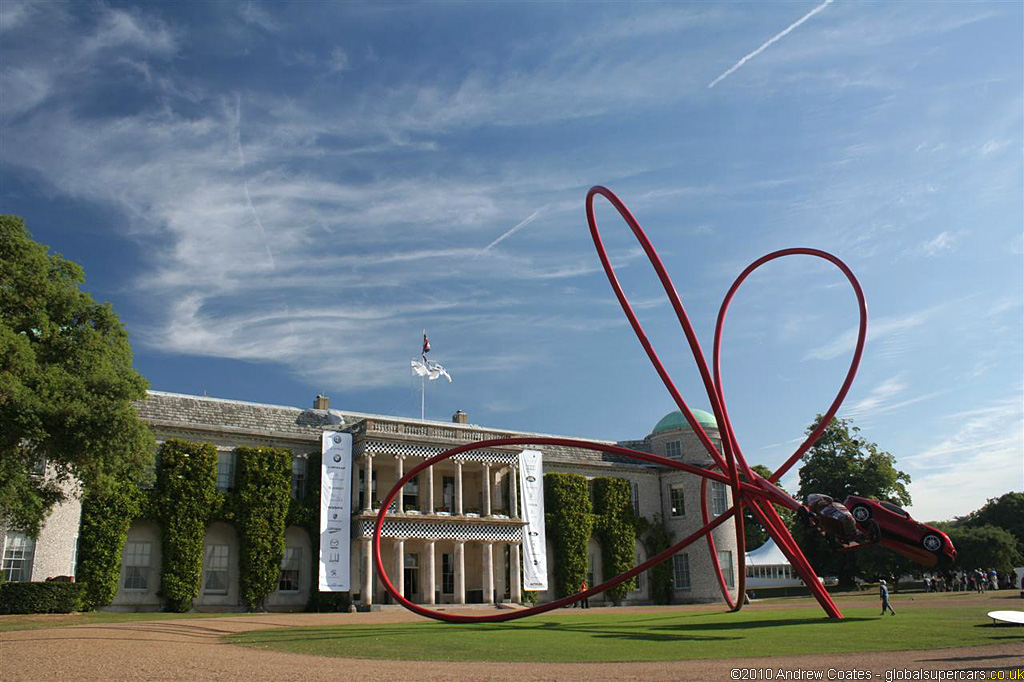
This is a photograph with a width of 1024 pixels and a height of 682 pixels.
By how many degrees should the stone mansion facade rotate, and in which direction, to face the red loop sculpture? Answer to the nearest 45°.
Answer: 0° — it already faces it

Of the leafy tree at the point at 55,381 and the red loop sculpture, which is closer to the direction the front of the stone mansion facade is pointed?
the red loop sculpture

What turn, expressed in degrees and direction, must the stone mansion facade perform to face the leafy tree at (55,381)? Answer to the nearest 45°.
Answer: approximately 90° to its right

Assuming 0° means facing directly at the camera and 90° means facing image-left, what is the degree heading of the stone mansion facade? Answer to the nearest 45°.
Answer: approximately 315°
